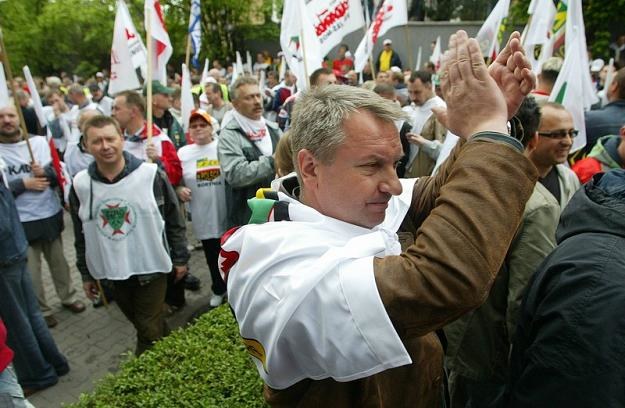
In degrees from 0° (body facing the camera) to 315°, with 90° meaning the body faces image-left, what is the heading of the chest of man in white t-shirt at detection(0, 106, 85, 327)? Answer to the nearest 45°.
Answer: approximately 0°

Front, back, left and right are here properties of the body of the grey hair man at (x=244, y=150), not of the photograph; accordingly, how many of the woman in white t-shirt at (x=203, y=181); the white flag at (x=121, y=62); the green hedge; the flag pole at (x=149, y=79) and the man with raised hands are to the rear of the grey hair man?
3

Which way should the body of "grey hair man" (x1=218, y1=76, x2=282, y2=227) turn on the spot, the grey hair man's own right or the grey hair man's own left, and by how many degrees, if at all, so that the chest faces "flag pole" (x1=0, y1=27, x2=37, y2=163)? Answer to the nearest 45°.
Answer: approximately 135° to the grey hair man's own right
